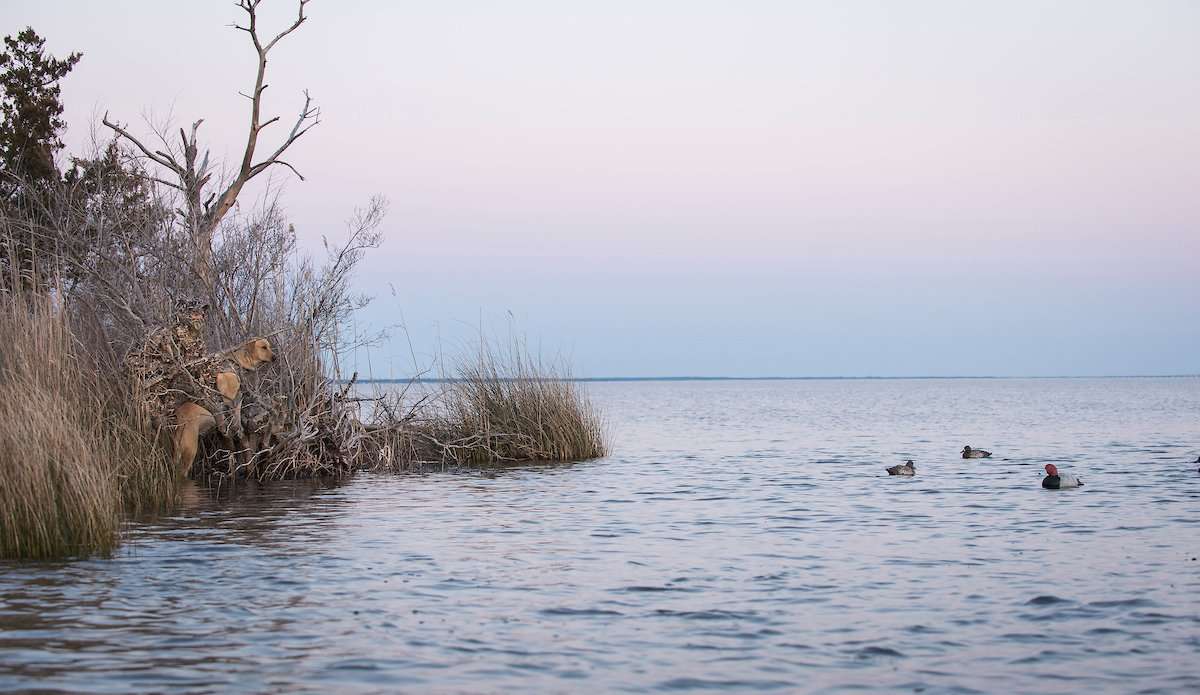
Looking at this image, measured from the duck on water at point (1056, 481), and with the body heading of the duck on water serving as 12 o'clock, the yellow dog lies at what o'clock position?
The yellow dog is roughly at 11 o'clock from the duck on water.

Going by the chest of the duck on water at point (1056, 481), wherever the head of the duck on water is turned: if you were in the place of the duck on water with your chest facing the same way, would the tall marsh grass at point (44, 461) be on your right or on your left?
on your left

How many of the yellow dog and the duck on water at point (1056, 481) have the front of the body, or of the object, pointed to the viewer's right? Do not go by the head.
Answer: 1

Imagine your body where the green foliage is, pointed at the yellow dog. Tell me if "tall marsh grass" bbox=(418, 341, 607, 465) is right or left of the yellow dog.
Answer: left

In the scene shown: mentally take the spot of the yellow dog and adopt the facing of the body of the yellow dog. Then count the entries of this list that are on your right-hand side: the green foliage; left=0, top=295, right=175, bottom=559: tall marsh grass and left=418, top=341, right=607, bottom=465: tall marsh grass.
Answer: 1

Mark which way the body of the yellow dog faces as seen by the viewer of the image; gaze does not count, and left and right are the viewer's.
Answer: facing to the right of the viewer

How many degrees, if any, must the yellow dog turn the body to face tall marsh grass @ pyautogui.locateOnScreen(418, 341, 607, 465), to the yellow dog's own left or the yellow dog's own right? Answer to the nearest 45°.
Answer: approximately 45° to the yellow dog's own left

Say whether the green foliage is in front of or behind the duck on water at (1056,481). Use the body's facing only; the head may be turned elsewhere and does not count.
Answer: in front

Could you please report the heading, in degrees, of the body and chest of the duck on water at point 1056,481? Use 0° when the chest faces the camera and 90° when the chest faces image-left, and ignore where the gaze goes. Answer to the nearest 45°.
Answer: approximately 90°

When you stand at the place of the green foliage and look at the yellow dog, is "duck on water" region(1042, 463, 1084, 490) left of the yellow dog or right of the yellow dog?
left

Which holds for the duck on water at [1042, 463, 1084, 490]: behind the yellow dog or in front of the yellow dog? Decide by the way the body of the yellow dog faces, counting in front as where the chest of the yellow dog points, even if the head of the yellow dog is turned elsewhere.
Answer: in front

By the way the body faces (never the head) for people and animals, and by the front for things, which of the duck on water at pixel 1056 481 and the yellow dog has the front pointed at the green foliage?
the duck on water

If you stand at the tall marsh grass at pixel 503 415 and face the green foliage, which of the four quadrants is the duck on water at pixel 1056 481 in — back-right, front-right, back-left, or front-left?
back-left
